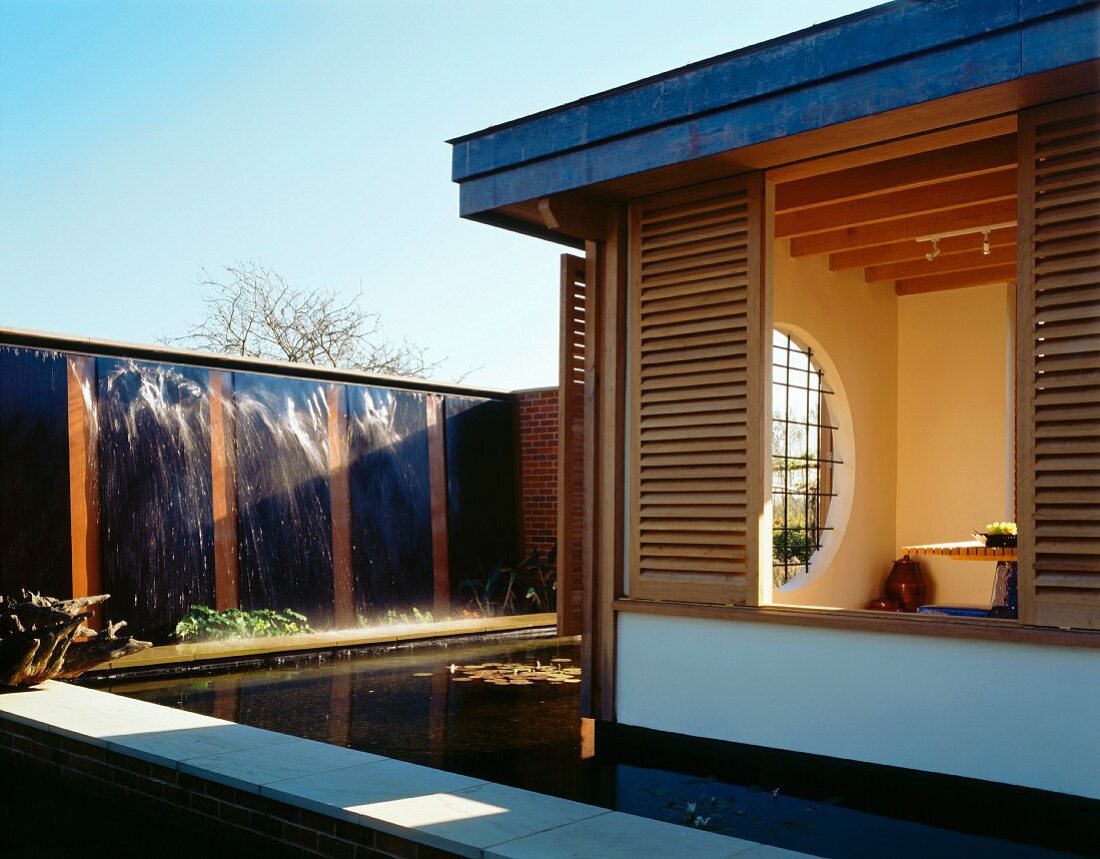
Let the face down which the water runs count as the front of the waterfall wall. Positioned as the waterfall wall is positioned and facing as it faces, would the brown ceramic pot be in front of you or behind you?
in front

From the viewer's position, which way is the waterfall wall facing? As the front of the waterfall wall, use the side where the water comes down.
facing the viewer and to the right of the viewer

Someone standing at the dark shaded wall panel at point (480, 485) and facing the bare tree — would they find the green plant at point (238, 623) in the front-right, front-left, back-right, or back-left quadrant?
back-left

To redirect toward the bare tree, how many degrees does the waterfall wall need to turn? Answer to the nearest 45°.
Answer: approximately 135° to its left

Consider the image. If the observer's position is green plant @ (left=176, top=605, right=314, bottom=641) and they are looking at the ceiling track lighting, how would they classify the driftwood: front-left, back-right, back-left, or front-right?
front-right

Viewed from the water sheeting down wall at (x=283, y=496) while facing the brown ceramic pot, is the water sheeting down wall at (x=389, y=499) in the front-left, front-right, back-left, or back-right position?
front-left

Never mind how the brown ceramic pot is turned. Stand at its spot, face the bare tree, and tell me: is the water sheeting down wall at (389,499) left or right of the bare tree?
left

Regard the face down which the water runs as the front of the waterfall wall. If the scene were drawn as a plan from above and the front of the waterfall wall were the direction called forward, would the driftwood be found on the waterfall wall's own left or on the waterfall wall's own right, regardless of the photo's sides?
on the waterfall wall's own right
